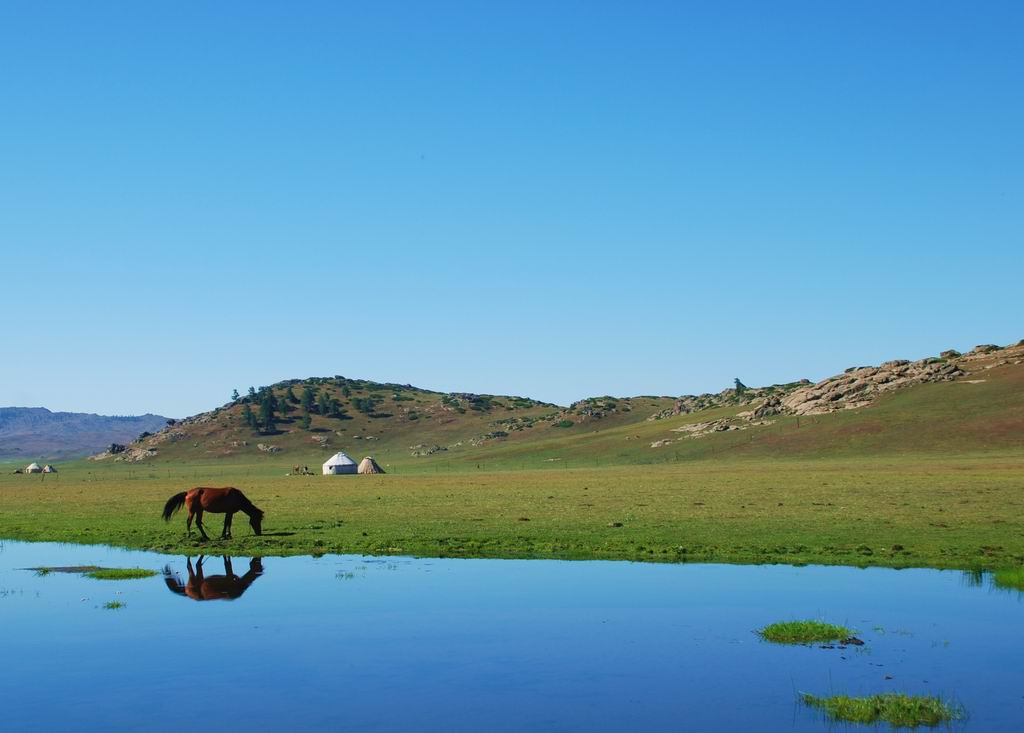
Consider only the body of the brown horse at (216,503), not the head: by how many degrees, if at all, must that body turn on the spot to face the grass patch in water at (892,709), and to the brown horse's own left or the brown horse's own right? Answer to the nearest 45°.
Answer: approximately 90° to the brown horse's own right

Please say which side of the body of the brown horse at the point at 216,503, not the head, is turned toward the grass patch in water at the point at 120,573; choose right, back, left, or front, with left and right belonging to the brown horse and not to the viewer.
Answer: right

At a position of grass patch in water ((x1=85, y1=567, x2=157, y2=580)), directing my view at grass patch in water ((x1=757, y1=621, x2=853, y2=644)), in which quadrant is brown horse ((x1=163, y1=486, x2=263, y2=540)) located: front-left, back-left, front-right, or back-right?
back-left

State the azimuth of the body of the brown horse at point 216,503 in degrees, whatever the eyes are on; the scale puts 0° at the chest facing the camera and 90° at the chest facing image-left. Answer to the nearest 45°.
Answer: approximately 270°
